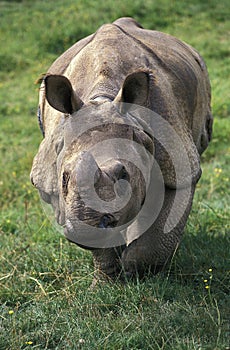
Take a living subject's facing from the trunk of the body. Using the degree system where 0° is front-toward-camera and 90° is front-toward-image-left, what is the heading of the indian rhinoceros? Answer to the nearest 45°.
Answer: approximately 0°
